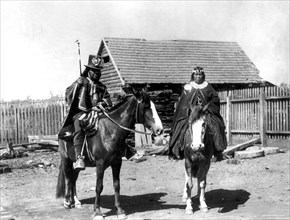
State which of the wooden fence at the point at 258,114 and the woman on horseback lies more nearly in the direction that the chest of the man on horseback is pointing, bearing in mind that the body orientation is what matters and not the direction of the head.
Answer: the woman on horseback

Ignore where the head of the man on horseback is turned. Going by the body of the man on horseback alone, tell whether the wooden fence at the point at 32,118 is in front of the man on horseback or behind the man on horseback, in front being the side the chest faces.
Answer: behind

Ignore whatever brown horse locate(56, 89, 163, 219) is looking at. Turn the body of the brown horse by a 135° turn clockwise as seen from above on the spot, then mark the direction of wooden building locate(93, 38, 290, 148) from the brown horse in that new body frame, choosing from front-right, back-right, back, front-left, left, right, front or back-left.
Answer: right

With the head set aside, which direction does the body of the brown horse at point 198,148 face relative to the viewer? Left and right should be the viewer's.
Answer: facing the viewer

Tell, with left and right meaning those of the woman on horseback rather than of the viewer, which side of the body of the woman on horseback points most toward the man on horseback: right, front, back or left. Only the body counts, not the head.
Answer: right

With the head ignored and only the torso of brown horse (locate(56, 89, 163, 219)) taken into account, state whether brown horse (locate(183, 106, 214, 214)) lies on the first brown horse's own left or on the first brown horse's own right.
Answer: on the first brown horse's own left

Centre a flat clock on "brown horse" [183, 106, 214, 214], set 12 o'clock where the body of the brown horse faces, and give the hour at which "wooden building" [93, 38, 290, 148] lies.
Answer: The wooden building is roughly at 6 o'clock from the brown horse.

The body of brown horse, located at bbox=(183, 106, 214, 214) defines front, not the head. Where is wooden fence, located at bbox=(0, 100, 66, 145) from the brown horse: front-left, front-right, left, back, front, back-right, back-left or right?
back-right

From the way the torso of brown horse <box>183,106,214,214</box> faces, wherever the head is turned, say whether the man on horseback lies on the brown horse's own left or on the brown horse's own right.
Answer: on the brown horse's own right

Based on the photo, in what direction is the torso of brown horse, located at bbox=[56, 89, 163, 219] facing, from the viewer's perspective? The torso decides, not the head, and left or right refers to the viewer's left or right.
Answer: facing the viewer and to the right of the viewer

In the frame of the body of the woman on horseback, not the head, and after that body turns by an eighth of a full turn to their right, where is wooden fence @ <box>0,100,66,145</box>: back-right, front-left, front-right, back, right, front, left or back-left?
right

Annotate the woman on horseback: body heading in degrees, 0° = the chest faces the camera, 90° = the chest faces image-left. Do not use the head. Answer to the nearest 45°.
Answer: approximately 0°

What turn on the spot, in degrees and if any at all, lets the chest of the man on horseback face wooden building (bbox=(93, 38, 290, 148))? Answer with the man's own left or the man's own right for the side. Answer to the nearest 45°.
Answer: approximately 135° to the man's own left

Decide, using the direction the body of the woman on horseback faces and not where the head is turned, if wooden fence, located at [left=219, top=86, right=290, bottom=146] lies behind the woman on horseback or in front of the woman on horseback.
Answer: behind

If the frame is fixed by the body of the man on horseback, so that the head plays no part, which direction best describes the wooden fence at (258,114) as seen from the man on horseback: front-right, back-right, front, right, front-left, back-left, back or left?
left
